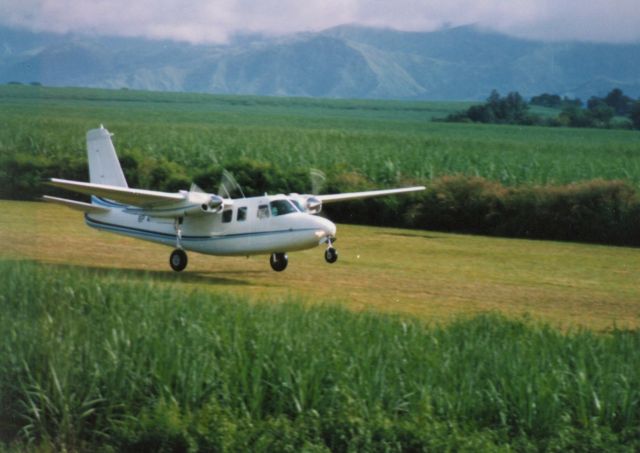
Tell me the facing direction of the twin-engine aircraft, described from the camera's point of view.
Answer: facing the viewer and to the right of the viewer
